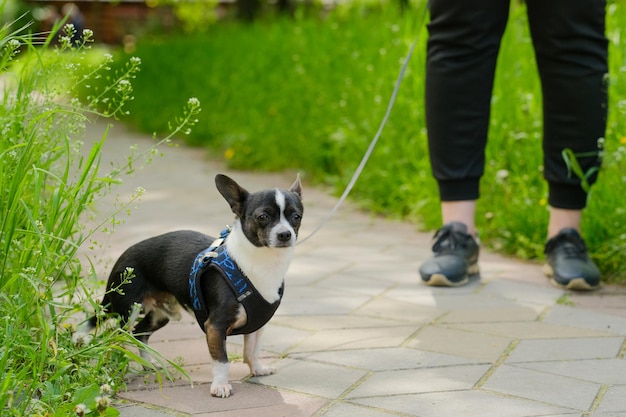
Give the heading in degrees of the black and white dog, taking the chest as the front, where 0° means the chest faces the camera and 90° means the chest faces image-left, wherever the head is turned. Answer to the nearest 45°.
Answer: approximately 315°
